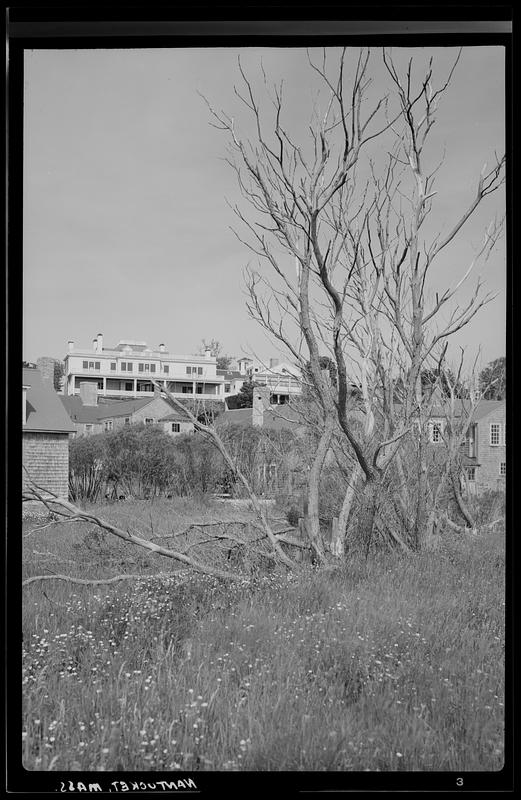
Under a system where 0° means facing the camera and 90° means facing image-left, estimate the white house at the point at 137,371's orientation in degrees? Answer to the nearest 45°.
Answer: approximately 0°

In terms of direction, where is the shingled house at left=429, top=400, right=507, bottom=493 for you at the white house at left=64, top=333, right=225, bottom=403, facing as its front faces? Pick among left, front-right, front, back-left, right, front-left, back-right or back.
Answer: left
